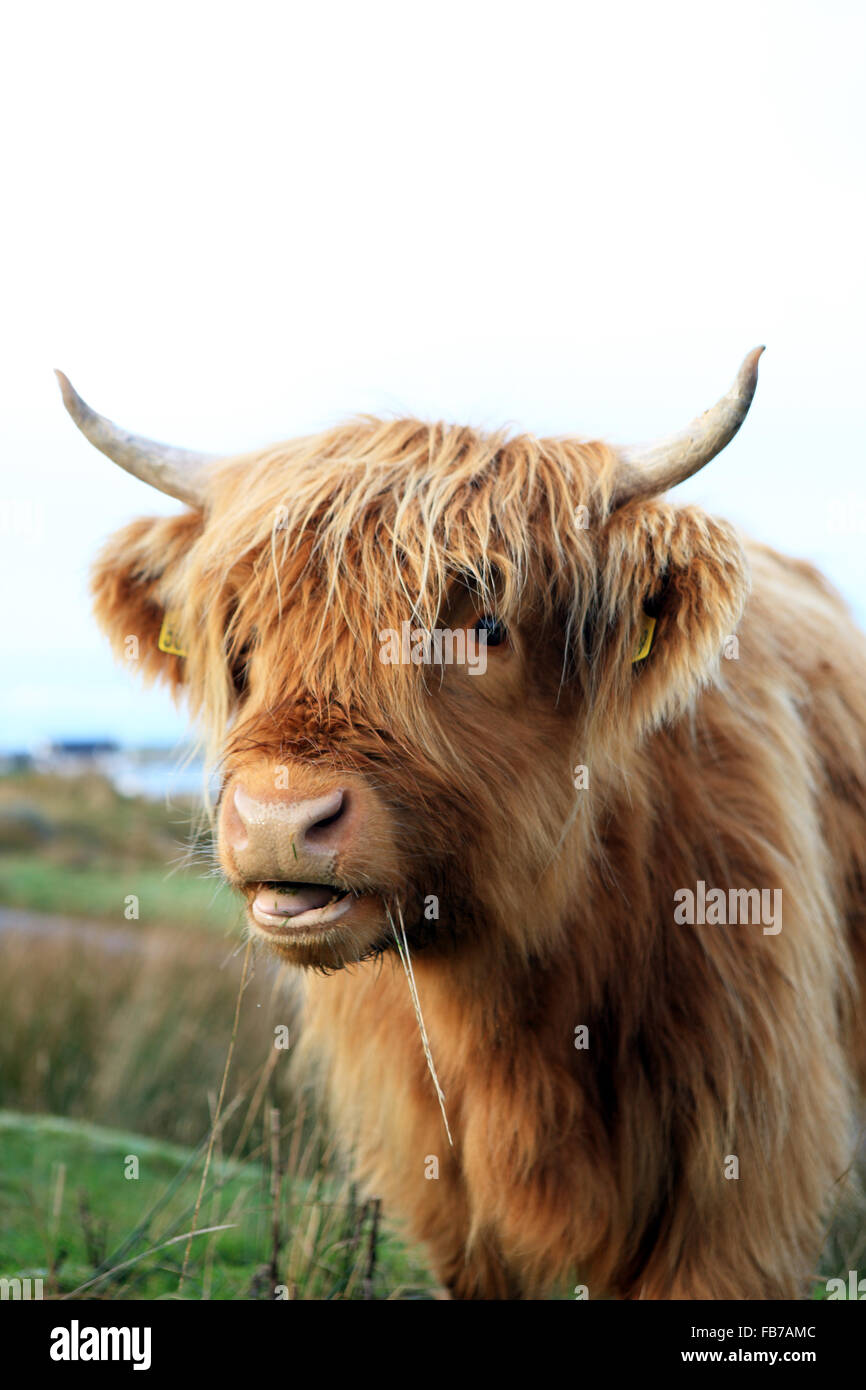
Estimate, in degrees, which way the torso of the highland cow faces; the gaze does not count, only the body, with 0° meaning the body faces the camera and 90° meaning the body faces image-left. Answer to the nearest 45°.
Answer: approximately 45°
